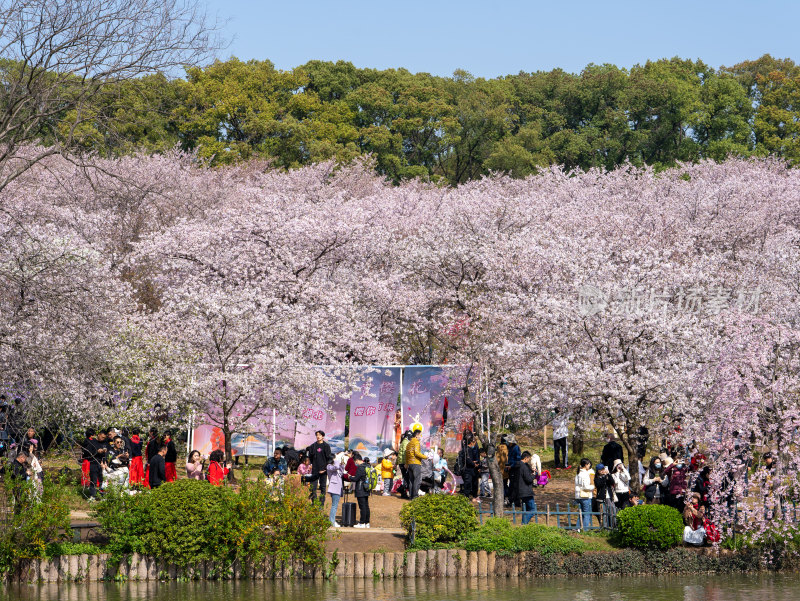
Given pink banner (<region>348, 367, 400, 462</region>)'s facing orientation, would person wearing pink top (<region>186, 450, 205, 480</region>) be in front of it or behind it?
in front

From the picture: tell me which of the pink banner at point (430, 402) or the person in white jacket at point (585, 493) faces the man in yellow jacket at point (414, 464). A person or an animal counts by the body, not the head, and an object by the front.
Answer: the pink banner

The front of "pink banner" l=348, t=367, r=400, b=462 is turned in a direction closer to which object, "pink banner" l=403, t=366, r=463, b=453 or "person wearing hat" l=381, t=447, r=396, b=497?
the person wearing hat

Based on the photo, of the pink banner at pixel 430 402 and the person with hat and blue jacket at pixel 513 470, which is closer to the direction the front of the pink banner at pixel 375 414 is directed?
the person with hat and blue jacket

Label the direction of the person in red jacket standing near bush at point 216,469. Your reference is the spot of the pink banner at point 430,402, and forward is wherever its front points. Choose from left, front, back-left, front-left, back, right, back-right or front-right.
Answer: front-right

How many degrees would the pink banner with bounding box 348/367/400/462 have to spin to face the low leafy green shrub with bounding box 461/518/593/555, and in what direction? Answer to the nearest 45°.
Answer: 0° — it already faces it
